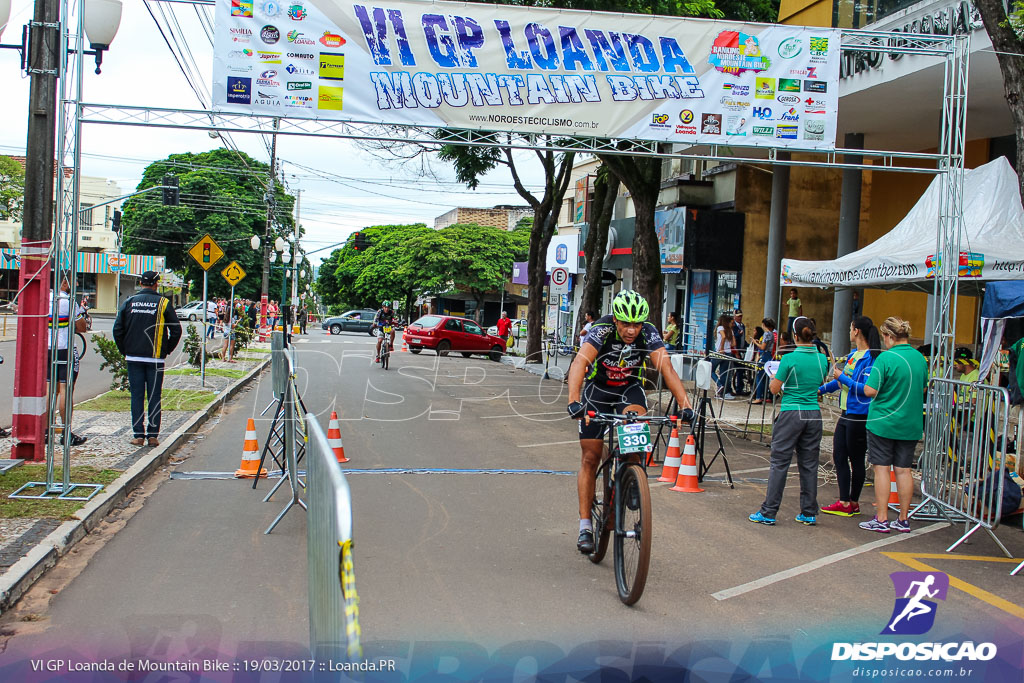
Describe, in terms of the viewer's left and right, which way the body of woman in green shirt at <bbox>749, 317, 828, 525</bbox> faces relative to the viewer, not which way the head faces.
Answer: facing away from the viewer and to the left of the viewer

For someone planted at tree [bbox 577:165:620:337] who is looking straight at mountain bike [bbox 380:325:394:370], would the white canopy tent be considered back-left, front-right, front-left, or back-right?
back-left

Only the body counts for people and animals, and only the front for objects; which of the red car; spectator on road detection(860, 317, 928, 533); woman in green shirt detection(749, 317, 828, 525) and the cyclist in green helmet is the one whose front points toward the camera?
the cyclist in green helmet

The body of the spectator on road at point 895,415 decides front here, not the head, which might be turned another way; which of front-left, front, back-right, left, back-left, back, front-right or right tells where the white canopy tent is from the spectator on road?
front-right

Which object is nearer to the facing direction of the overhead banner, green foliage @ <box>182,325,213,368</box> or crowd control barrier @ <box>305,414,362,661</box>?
the crowd control barrier

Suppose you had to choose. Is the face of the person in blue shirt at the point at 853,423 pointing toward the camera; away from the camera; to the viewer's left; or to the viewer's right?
to the viewer's left

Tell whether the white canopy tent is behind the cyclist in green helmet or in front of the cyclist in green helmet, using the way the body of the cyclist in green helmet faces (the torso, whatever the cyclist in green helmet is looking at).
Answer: behind

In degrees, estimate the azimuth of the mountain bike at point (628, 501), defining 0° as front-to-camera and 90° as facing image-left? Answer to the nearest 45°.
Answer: approximately 0°

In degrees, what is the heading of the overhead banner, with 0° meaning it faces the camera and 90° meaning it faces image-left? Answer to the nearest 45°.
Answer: approximately 0°

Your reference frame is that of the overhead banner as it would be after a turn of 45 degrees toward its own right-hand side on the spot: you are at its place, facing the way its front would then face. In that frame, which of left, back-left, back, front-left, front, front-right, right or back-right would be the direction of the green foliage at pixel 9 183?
right

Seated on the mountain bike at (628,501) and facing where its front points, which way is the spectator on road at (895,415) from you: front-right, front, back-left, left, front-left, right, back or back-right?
back-left
